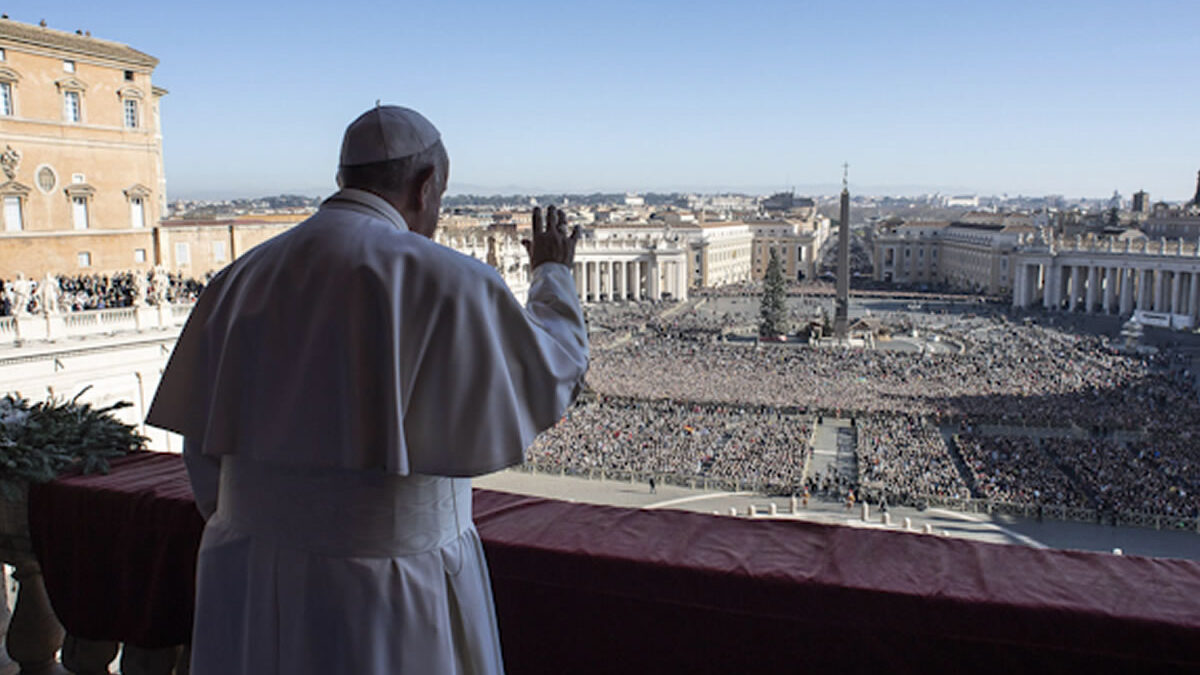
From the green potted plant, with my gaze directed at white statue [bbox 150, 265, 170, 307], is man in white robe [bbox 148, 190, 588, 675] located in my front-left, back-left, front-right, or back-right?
back-right

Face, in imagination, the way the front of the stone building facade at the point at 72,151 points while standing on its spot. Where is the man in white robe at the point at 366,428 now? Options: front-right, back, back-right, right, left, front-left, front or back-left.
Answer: front-right

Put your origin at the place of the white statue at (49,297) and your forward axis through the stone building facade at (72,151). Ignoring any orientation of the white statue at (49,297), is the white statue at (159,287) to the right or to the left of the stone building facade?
right

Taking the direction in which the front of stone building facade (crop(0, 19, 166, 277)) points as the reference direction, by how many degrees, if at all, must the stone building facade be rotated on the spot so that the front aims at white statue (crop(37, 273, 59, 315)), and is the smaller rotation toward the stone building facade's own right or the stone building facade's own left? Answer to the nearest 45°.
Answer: approximately 45° to the stone building facade's own right

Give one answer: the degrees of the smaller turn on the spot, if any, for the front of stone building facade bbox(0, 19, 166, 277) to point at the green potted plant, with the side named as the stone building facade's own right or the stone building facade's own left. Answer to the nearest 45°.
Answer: approximately 45° to the stone building facade's own right

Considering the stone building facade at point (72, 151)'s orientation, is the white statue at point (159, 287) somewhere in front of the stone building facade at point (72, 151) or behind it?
in front

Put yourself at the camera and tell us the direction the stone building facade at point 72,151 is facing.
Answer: facing the viewer and to the right of the viewer
